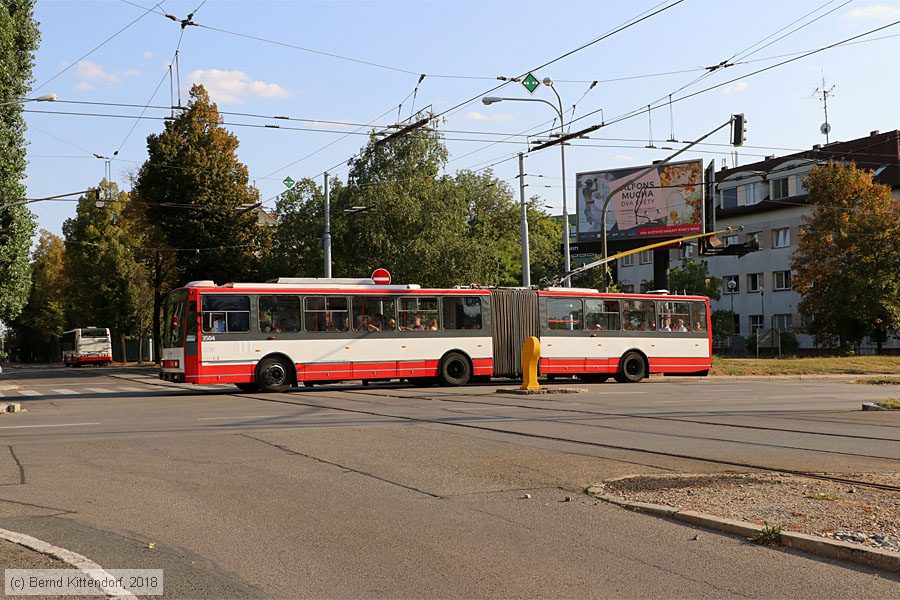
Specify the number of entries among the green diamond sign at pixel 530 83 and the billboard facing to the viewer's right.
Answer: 0

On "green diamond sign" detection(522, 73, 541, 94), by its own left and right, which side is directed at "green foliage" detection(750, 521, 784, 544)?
front

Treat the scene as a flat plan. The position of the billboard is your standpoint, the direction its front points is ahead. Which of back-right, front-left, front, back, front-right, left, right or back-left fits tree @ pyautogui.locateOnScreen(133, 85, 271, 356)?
front-right

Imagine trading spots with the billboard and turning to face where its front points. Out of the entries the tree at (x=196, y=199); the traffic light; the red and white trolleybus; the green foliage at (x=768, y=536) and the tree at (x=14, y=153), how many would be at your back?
0

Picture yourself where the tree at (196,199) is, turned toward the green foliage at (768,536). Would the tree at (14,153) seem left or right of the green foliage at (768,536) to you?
right

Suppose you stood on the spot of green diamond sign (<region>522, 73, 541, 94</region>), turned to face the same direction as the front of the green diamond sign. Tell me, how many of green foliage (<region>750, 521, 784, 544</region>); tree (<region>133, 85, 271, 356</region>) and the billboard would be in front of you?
1

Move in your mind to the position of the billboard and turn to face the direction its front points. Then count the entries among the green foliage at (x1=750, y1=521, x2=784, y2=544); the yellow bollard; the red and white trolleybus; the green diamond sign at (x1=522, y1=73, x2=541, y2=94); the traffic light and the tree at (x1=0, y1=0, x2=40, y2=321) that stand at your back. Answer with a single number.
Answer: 0

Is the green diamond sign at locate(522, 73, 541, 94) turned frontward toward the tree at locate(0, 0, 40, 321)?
no

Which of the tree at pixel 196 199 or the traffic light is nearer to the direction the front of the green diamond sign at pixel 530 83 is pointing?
the traffic light

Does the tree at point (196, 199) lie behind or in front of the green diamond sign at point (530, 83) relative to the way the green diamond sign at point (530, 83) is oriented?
behind

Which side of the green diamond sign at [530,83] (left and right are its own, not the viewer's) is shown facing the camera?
front

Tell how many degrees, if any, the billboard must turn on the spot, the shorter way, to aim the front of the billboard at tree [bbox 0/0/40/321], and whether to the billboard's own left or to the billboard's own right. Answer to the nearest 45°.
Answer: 0° — it already faces it

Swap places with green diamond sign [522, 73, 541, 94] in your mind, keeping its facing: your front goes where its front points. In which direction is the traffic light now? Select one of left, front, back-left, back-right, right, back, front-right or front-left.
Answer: left

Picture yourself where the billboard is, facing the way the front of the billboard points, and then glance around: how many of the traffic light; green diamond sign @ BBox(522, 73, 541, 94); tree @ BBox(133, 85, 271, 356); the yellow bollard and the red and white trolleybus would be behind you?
0
